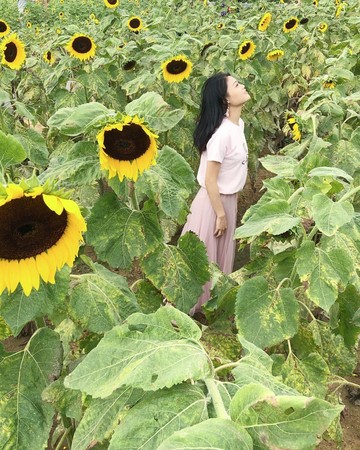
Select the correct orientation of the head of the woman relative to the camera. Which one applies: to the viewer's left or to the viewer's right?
to the viewer's right

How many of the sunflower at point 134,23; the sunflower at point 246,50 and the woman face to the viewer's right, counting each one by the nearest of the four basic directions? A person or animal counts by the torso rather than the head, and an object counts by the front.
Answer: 1

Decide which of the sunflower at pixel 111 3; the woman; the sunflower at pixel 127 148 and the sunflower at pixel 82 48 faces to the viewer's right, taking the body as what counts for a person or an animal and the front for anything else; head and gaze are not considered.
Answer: the woman

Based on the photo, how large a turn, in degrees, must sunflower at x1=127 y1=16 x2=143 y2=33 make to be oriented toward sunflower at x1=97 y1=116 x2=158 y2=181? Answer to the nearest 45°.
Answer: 0° — it already faces it

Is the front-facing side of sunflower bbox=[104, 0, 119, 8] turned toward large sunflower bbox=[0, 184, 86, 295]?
yes

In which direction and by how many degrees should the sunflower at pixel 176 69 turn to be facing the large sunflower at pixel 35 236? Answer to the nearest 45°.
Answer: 0° — it already faces it

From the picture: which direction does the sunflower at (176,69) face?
toward the camera

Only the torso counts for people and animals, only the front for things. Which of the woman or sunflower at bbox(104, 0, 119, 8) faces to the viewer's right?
the woman

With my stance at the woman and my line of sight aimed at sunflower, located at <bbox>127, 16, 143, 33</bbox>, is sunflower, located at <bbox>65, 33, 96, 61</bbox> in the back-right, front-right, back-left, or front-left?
front-left

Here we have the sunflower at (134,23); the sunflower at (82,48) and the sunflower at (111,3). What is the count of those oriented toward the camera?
3

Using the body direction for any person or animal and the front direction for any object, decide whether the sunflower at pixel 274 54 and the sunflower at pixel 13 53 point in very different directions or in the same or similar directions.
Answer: same or similar directions

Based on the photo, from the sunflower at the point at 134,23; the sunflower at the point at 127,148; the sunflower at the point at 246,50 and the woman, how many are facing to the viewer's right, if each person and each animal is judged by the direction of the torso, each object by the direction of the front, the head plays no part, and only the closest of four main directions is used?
1

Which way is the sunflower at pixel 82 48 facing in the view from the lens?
facing the viewer

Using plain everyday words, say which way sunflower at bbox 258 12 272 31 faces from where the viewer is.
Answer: facing the viewer and to the left of the viewer

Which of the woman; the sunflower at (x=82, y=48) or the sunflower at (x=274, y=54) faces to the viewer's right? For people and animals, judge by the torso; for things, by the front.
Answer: the woman
